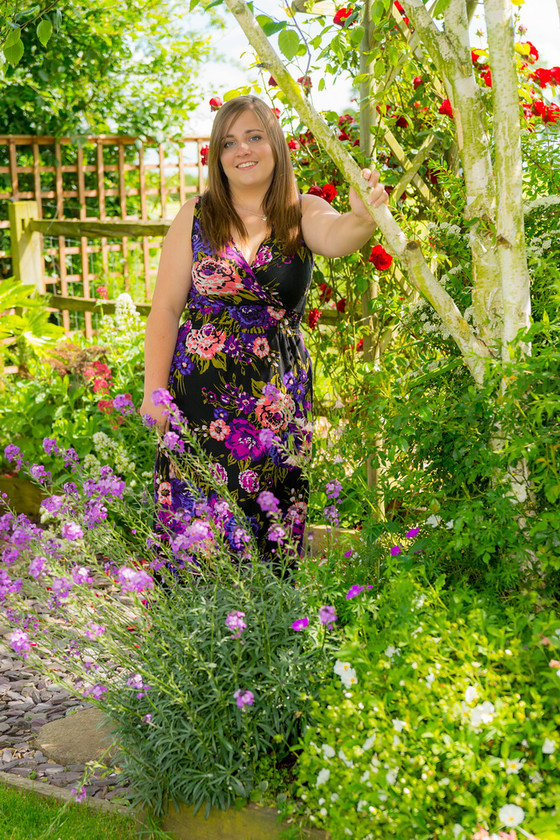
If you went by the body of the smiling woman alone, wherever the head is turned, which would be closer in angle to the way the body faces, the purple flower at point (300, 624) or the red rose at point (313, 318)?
the purple flower

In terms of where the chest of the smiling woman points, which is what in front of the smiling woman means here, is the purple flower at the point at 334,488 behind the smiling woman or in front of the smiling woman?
in front

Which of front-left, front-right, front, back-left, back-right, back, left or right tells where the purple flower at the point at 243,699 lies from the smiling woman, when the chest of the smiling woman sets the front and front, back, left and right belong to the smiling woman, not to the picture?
front

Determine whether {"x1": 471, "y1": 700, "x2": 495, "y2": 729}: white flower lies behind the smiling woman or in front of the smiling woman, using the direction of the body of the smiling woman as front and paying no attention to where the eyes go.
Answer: in front

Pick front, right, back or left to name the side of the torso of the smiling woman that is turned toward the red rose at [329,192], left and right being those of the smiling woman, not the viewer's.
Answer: back

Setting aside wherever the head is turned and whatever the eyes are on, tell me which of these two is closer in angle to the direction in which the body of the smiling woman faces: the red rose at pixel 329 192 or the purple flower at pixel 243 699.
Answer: the purple flower

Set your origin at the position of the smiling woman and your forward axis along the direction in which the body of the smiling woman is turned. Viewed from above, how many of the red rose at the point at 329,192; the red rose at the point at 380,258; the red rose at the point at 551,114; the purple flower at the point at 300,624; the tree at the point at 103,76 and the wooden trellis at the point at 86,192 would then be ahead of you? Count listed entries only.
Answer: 1

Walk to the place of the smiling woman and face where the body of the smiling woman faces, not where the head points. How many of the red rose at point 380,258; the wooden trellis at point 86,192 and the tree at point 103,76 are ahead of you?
0

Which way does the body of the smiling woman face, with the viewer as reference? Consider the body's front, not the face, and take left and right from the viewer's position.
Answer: facing the viewer

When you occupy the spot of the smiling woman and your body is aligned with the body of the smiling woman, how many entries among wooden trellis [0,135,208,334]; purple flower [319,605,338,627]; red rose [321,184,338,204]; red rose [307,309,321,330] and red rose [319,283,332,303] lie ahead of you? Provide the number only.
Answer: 1

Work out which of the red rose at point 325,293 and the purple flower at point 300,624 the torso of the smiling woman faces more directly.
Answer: the purple flower

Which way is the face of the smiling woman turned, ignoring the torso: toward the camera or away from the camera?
toward the camera

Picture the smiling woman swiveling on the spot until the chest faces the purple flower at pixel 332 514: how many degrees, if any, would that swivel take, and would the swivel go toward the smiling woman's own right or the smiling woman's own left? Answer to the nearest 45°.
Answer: approximately 45° to the smiling woman's own left

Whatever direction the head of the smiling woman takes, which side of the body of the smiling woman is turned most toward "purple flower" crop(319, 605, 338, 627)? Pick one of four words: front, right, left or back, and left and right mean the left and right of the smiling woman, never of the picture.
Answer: front

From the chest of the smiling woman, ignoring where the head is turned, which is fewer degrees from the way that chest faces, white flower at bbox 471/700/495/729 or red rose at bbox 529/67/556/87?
the white flower

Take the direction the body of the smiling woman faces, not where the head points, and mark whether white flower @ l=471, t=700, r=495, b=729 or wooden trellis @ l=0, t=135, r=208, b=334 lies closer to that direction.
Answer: the white flower

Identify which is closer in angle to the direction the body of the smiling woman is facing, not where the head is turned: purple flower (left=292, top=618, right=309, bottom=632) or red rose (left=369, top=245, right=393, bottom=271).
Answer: the purple flower

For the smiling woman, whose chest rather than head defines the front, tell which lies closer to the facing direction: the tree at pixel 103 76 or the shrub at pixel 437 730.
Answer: the shrub

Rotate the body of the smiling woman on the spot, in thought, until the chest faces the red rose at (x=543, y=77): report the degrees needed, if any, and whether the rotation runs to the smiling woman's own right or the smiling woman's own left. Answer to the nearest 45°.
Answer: approximately 135° to the smiling woman's own left

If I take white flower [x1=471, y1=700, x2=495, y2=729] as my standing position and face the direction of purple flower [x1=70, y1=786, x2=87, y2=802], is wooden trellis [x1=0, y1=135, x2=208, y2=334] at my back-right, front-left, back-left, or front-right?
front-right
